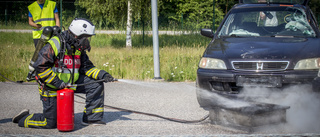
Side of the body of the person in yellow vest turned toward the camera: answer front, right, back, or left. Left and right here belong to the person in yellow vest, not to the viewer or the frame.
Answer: front

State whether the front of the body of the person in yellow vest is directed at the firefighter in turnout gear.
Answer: yes

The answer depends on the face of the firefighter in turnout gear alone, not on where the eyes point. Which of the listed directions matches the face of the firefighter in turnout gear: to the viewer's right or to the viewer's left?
to the viewer's right

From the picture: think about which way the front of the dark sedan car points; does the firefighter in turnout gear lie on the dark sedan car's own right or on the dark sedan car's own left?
on the dark sedan car's own right

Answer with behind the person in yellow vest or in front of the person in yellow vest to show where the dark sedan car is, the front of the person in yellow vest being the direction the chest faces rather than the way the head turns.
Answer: in front

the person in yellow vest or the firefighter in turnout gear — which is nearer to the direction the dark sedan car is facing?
the firefighter in turnout gear

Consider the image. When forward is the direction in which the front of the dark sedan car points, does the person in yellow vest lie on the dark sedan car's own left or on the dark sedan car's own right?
on the dark sedan car's own right

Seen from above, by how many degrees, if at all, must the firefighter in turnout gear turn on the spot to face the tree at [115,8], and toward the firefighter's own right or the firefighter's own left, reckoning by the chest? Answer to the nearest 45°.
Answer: approximately 135° to the firefighter's own left

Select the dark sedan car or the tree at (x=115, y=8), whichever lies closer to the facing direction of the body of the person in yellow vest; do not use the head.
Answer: the dark sedan car

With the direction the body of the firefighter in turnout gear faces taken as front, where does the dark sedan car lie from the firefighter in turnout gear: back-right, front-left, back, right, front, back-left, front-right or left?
front-left

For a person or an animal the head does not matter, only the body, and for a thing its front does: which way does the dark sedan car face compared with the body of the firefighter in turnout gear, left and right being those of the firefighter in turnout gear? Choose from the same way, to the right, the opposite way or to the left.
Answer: to the right

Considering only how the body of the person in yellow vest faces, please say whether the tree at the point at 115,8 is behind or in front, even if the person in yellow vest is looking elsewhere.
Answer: behind

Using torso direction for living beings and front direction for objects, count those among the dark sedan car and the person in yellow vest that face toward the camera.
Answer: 2

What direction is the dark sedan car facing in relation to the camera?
toward the camera
